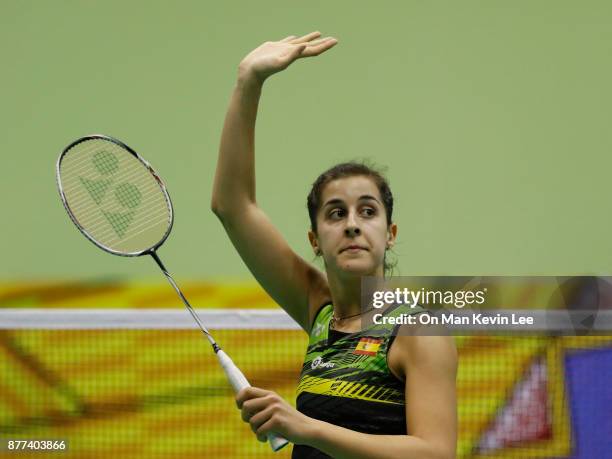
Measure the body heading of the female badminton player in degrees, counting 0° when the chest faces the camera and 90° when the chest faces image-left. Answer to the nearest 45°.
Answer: approximately 45°
